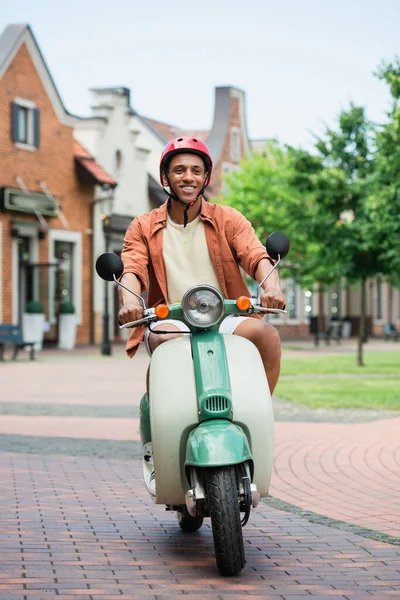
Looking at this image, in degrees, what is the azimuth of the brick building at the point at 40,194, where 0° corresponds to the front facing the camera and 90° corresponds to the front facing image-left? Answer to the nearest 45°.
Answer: approximately 315°

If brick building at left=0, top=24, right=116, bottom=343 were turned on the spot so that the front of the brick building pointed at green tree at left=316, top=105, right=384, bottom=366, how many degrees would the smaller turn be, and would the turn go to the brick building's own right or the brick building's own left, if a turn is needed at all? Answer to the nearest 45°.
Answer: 0° — it already faces it

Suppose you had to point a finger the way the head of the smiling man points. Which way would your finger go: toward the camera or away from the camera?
toward the camera

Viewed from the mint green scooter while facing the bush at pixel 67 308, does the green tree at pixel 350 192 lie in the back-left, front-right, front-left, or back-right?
front-right

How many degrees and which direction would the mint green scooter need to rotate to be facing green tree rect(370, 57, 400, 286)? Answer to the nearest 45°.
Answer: approximately 180°

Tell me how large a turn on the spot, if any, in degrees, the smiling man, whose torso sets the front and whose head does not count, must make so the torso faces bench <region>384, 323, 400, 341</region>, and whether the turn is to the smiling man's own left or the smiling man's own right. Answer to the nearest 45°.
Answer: approximately 180°

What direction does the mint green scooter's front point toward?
toward the camera

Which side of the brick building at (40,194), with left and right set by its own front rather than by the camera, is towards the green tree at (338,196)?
front

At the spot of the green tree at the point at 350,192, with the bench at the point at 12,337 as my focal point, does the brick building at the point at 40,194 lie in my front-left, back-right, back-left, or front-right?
front-right

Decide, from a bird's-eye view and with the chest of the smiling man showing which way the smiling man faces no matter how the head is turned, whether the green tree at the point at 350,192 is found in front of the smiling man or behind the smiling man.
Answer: behind

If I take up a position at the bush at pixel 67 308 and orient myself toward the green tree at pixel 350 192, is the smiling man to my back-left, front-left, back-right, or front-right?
front-right
